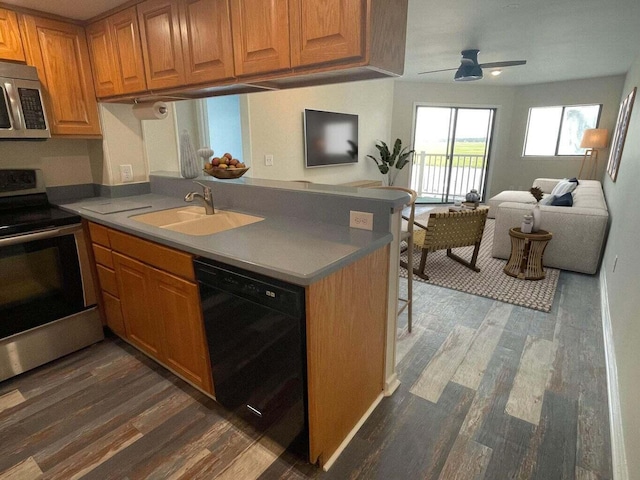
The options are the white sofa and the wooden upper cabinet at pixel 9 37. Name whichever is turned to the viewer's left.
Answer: the white sofa

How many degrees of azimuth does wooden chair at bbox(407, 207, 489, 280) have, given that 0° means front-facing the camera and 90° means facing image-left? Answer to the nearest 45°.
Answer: approximately 135°

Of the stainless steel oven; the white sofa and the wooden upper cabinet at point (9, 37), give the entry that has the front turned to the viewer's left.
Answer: the white sofa

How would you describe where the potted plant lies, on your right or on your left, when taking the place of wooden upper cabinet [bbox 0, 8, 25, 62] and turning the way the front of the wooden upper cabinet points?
on your left

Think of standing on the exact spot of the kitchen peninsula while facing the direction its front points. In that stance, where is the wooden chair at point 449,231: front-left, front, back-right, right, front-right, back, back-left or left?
back

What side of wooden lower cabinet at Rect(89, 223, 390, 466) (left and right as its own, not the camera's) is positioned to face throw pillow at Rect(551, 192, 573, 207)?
back

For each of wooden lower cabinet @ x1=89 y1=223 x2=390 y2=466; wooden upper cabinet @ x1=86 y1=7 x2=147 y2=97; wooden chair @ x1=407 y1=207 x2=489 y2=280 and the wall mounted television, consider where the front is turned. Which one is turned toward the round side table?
the wall mounted television

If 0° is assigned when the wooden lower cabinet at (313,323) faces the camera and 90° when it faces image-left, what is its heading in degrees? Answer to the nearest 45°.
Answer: approximately 45°

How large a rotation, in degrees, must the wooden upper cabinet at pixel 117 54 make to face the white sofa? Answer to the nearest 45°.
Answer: approximately 135° to its left

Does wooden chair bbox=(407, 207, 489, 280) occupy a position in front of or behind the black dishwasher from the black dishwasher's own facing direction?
behind
